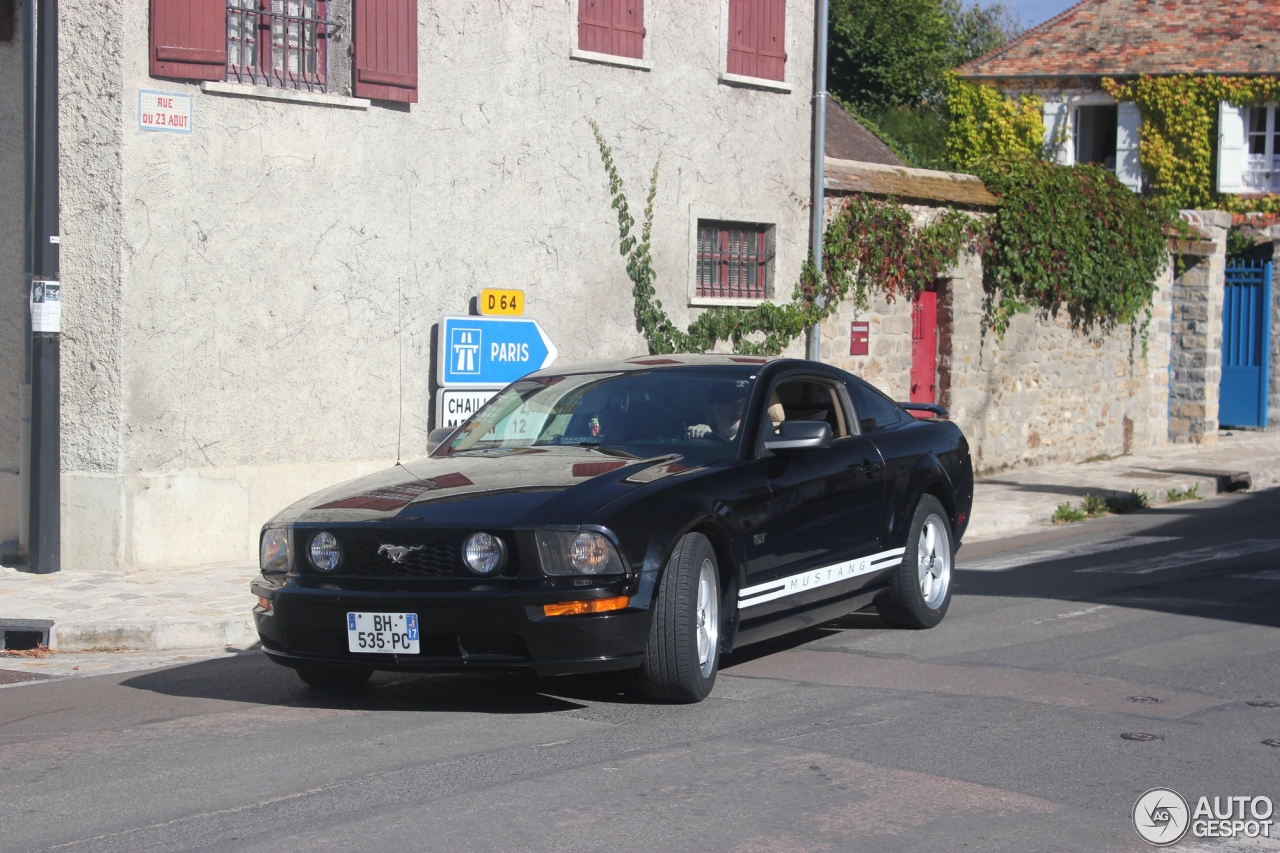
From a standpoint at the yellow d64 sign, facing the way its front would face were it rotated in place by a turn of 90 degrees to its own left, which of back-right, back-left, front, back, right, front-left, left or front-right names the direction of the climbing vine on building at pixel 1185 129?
front-left

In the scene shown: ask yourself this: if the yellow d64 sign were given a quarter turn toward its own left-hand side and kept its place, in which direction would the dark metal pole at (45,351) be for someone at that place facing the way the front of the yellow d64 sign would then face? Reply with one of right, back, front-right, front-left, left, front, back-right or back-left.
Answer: back-right

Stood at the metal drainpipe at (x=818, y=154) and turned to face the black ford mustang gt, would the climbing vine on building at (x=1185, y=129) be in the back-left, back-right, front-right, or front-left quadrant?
back-left

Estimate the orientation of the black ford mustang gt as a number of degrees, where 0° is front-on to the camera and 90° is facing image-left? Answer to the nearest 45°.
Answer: approximately 45°

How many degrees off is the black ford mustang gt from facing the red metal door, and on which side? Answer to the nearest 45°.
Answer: approximately 135° to its right

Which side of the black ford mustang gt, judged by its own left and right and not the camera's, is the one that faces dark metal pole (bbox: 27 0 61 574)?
right

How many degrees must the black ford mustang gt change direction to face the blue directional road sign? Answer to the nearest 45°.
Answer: approximately 135° to its right

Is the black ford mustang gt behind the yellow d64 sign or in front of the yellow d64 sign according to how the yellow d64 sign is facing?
in front

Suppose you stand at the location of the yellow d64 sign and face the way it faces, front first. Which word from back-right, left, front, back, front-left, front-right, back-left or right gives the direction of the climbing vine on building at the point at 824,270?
back-left

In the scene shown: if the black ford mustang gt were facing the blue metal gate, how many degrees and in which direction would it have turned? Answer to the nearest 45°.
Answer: approximately 180°

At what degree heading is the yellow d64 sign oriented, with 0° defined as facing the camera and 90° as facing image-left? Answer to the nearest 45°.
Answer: approximately 0°

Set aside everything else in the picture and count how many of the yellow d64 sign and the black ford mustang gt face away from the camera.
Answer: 0
